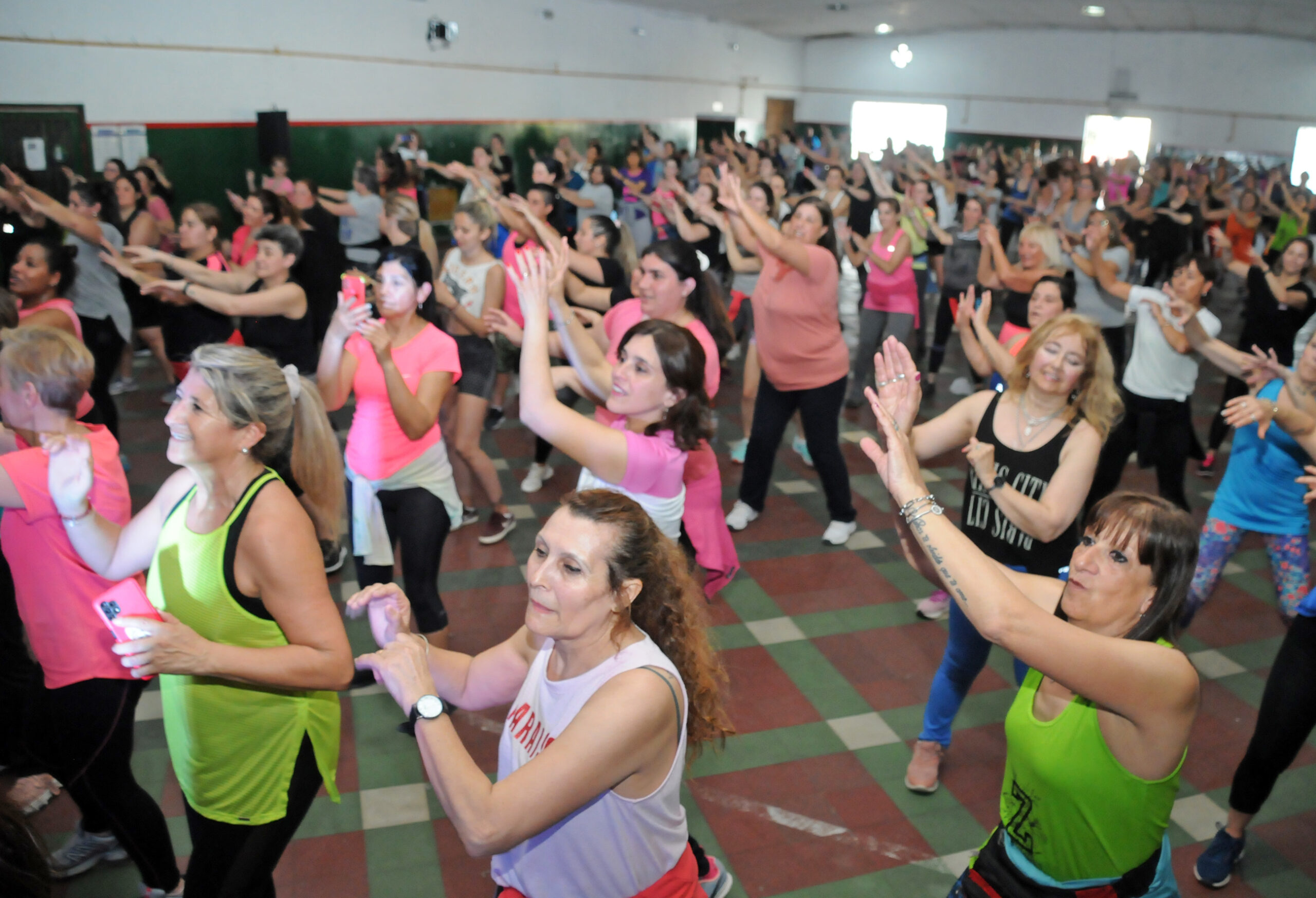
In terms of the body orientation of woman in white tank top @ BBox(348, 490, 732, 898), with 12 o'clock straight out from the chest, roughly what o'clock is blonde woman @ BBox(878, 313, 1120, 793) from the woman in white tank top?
The blonde woman is roughly at 6 o'clock from the woman in white tank top.

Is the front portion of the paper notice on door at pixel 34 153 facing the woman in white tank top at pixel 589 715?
yes

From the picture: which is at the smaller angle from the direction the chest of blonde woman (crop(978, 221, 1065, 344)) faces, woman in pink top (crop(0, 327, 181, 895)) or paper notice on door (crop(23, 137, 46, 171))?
the woman in pink top

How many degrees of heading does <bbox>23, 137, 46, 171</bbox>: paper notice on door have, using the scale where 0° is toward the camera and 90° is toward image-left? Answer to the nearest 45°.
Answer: approximately 0°

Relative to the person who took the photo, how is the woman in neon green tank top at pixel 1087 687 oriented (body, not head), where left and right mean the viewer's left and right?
facing the viewer and to the left of the viewer

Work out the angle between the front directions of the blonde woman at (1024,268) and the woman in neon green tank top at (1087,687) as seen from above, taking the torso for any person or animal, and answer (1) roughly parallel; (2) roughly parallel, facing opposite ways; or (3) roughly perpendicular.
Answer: roughly parallel

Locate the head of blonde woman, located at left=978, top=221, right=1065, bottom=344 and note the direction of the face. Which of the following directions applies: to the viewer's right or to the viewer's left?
to the viewer's left
